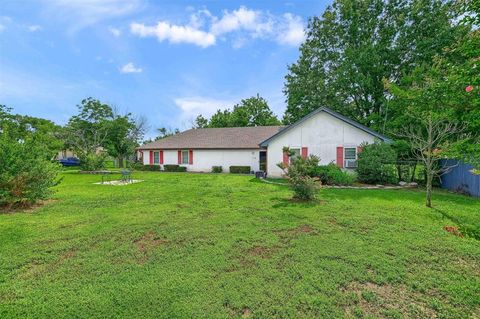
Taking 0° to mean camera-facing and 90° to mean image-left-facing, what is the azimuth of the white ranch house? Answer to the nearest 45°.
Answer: approximately 0°

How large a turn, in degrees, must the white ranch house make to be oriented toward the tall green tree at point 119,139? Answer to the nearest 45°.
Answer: approximately 135° to its right

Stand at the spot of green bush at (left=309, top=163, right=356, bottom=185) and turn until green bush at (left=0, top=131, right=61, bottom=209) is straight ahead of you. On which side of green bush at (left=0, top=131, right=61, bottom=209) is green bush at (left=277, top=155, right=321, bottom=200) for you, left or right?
left

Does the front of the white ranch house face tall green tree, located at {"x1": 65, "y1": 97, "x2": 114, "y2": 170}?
no

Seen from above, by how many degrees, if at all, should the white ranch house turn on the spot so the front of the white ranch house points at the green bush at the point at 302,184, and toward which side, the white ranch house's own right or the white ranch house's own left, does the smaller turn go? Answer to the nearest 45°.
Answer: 0° — it already faces it

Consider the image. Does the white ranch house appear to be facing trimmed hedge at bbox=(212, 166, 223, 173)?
no

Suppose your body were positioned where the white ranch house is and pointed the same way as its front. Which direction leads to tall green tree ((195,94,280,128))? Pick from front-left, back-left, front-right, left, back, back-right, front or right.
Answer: back

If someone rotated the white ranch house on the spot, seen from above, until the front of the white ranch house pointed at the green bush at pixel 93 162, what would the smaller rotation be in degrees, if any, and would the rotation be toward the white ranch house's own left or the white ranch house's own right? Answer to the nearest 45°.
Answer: approximately 90° to the white ranch house's own right

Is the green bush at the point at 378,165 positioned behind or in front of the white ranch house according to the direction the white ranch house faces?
in front

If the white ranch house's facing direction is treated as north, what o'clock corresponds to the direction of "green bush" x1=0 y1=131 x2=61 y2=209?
The green bush is roughly at 1 o'clock from the white ranch house.

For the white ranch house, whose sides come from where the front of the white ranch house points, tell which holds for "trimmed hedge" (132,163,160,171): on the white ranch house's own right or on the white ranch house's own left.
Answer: on the white ranch house's own right
